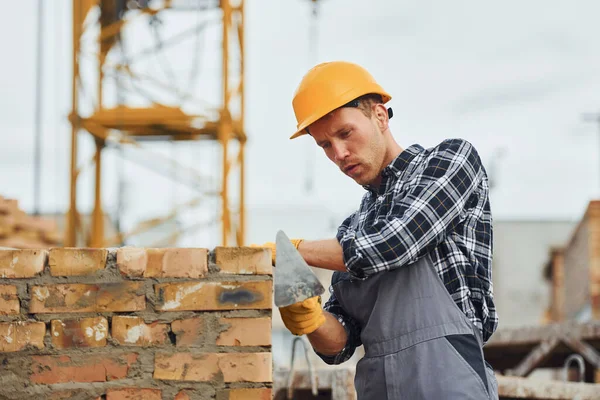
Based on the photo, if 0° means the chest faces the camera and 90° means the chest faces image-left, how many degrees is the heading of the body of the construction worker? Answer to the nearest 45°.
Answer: approximately 45°

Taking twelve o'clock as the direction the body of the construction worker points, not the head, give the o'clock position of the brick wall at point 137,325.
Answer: The brick wall is roughly at 1 o'clock from the construction worker.

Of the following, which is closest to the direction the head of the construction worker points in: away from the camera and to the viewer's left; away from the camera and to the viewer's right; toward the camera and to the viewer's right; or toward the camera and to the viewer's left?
toward the camera and to the viewer's left
